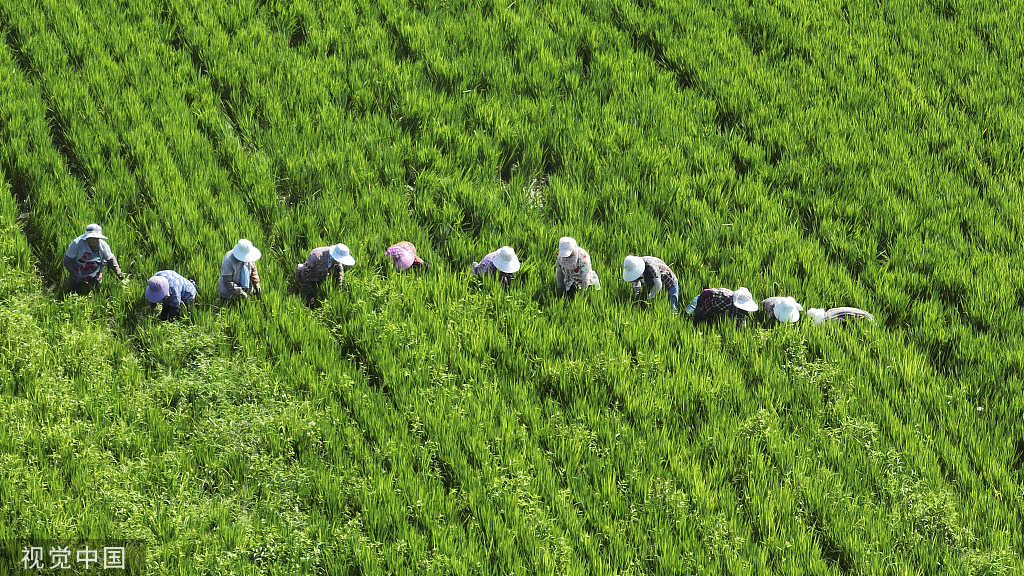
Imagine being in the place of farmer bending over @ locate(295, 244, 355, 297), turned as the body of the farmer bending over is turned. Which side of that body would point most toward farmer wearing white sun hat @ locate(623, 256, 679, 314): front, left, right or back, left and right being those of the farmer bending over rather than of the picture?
front

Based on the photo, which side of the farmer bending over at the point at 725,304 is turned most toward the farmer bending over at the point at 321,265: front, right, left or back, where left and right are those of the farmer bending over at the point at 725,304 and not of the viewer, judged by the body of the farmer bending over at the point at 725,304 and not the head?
back

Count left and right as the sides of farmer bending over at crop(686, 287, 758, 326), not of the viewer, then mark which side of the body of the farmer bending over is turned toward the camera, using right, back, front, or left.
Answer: right

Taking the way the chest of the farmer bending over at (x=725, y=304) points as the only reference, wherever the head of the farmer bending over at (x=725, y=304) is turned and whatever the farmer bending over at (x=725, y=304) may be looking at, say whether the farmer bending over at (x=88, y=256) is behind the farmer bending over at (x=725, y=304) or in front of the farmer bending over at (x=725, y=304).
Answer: behind

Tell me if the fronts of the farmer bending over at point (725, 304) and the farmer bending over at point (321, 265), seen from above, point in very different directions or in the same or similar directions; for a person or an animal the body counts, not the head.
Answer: same or similar directions

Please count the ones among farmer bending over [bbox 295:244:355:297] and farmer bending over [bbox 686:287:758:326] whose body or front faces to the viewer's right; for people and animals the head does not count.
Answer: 2

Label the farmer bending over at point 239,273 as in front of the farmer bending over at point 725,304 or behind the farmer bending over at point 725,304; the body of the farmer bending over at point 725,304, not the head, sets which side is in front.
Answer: behind

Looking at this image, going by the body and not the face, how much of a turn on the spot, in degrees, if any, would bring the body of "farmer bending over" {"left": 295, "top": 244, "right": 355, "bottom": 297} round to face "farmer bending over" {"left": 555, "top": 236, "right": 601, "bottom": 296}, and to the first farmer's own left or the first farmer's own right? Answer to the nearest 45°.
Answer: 0° — they already face them

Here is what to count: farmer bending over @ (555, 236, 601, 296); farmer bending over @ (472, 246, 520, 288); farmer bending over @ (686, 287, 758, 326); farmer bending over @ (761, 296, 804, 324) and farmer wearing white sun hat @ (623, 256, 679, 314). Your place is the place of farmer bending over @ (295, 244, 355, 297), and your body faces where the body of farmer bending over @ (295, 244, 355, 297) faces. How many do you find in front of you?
5

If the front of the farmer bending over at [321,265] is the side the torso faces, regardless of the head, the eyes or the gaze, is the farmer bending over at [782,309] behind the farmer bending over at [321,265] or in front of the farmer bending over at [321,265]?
in front

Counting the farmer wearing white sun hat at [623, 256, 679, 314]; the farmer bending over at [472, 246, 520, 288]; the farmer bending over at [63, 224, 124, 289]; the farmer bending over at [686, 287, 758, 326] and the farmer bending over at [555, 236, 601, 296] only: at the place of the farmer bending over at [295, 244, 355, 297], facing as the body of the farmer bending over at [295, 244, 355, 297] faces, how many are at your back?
1

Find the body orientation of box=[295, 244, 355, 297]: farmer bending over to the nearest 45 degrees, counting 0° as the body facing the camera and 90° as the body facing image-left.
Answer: approximately 270°
